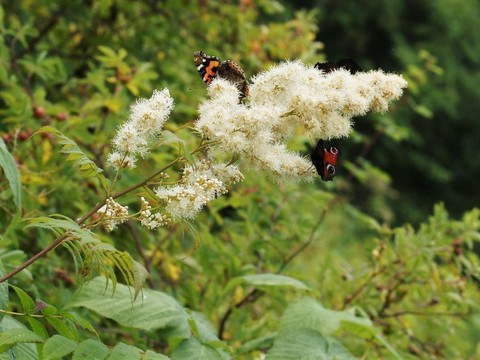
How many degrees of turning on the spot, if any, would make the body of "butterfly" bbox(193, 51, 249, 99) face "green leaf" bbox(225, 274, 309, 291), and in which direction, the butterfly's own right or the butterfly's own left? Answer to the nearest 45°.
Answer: approximately 135° to the butterfly's own right

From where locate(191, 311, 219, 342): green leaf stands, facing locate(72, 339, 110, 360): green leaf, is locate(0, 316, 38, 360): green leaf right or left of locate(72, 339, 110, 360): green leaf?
right
